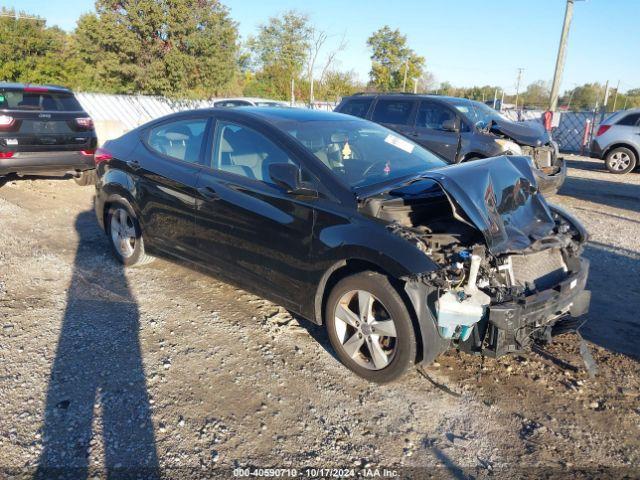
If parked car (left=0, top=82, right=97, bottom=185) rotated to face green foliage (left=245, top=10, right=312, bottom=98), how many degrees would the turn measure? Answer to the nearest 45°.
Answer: approximately 45° to its right

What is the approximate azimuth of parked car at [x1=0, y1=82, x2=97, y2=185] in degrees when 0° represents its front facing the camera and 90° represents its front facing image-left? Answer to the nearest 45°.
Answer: approximately 180°

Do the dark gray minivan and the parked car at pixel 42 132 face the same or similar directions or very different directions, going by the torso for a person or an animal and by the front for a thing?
very different directions

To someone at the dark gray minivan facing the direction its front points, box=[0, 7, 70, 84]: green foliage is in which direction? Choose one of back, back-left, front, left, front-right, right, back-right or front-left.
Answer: back

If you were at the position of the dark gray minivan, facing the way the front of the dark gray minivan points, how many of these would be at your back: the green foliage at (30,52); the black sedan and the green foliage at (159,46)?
2

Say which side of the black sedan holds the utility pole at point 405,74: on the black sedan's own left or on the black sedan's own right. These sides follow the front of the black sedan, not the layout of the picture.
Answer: on the black sedan's own left

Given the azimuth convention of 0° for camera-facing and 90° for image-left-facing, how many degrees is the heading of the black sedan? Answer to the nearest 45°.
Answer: approximately 315°

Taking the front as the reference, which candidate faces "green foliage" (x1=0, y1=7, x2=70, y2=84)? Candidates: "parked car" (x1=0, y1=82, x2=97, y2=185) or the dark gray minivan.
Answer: the parked car

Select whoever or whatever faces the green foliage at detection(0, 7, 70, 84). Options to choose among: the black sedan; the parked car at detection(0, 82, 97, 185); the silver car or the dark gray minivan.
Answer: the parked car
